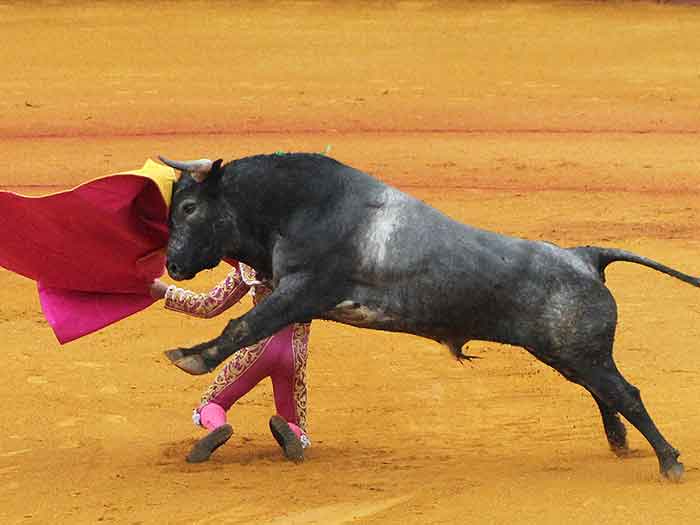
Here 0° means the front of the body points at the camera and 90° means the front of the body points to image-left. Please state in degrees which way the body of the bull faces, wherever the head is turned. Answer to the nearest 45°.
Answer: approximately 90°
